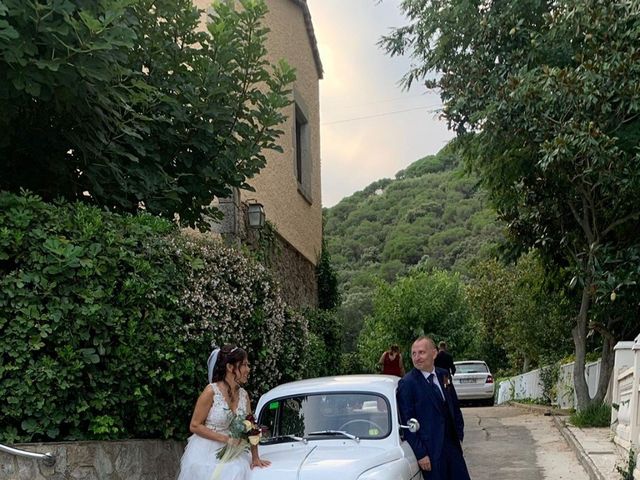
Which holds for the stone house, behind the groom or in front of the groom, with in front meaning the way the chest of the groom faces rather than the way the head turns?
behind

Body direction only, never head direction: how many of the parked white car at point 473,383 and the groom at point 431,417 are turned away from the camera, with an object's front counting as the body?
1

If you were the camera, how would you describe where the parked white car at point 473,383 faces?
facing away from the viewer

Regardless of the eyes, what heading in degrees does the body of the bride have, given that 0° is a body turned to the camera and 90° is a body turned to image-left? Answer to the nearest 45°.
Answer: approximately 315°

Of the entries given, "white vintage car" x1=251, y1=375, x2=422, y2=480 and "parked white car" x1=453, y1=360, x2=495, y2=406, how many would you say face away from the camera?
1

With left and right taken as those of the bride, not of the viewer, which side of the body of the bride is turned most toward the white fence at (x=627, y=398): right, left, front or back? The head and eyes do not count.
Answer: left

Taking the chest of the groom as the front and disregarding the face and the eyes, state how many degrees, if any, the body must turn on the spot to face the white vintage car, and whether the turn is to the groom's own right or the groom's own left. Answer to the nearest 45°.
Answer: approximately 135° to the groom's own right

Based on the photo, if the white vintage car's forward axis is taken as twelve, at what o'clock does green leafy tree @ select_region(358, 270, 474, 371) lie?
The green leafy tree is roughly at 5 o'clock from the white vintage car.

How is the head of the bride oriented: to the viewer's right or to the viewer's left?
to the viewer's right

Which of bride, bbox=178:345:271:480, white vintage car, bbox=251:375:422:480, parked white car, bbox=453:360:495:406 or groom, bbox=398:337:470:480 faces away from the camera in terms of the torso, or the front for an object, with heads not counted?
the parked white car

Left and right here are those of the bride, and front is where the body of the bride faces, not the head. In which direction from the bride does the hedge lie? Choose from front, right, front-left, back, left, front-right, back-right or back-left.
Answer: back

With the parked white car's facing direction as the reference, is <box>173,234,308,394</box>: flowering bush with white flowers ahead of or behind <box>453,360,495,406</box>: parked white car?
behind

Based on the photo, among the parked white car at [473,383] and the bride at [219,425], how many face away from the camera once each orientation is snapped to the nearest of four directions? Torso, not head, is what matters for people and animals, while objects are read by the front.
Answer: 1
